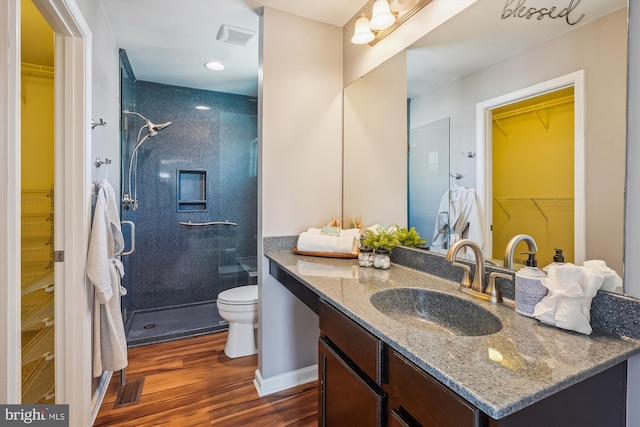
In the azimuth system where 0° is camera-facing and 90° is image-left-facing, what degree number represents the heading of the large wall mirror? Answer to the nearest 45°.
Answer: approximately 45°

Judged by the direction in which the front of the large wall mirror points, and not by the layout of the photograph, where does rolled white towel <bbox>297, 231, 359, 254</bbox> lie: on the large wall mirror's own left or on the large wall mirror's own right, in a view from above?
on the large wall mirror's own right

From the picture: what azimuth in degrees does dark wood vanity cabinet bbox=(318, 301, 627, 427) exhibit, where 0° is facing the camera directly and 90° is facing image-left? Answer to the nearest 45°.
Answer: approximately 45°

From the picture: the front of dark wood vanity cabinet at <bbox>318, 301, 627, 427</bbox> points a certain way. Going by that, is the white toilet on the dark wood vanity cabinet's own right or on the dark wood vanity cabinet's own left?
on the dark wood vanity cabinet's own right
